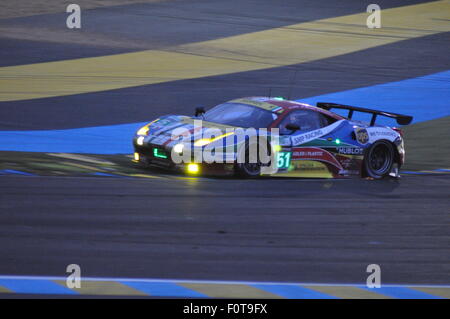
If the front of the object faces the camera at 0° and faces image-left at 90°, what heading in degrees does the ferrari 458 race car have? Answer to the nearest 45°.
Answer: approximately 45°
